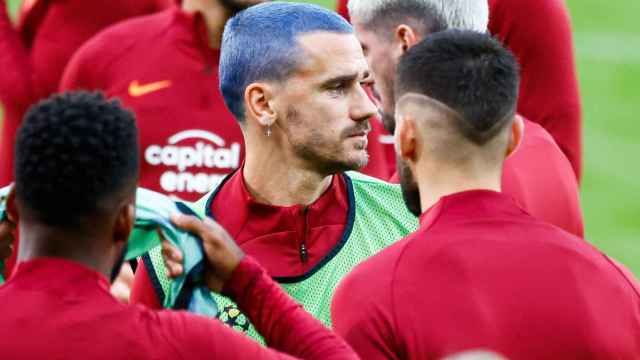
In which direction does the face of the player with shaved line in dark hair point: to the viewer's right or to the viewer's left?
to the viewer's left

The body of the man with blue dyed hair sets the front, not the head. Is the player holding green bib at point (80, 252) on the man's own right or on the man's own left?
on the man's own right

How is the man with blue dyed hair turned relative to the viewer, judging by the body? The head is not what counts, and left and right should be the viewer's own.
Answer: facing the viewer and to the right of the viewer

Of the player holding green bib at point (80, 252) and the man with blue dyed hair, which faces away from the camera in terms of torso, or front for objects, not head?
the player holding green bib

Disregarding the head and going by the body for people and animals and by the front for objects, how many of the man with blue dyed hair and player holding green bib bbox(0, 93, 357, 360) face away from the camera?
1

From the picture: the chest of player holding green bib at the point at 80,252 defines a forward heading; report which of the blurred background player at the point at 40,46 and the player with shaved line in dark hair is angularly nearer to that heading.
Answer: the blurred background player

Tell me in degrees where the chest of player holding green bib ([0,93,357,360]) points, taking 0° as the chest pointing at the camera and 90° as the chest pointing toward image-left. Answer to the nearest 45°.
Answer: approximately 180°

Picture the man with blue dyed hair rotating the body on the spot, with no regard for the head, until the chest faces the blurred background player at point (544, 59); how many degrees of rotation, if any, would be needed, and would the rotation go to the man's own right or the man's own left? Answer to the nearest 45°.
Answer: approximately 90° to the man's own left

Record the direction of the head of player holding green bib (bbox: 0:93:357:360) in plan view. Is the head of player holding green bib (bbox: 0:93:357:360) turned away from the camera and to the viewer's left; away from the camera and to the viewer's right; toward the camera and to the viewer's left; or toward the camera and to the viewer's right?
away from the camera and to the viewer's right

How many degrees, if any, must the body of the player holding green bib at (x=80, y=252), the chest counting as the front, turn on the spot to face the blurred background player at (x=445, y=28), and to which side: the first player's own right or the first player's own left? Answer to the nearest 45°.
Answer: approximately 45° to the first player's own right

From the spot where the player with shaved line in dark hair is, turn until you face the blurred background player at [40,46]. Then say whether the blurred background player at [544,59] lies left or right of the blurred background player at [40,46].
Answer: right

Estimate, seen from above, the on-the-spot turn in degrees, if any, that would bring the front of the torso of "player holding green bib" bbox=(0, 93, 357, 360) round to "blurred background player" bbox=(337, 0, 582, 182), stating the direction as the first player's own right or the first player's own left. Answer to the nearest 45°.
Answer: approximately 45° to the first player's own right

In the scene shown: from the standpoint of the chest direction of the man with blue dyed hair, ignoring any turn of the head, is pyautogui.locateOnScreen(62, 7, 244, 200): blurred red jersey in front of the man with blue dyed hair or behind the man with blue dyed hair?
behind
